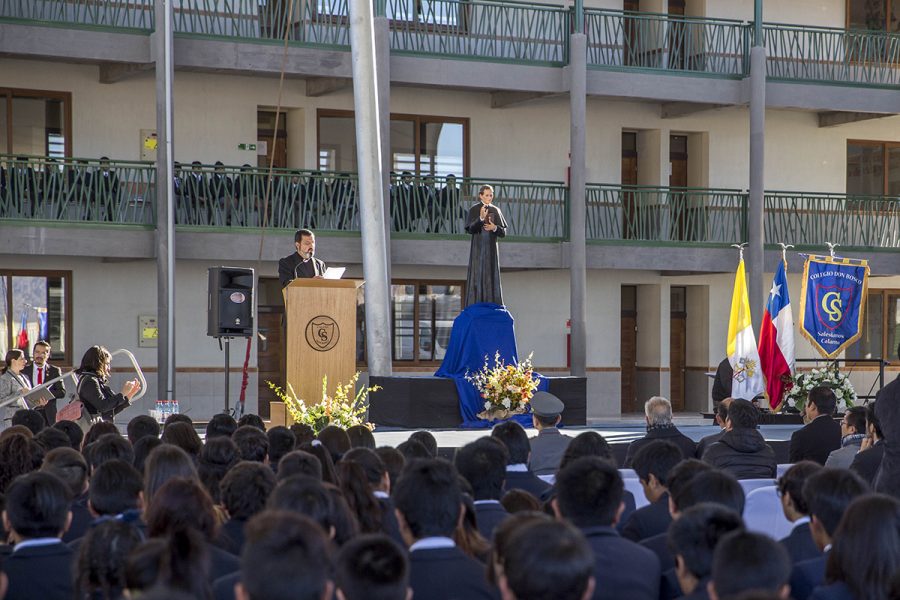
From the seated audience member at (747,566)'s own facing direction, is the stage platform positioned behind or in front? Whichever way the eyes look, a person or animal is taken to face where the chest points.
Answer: in front

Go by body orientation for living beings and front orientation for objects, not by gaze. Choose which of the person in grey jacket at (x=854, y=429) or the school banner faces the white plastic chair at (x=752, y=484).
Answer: the school banner

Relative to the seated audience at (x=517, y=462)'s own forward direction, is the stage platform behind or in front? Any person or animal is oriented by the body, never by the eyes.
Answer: in front

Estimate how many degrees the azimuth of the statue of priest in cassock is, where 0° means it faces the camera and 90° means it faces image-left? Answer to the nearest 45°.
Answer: approximately 0°

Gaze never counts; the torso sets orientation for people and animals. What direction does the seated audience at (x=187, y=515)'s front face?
away from the camera

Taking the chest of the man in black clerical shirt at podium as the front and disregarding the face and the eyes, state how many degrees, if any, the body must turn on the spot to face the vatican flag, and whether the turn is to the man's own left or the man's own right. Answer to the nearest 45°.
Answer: approximately 90° to the man's own left

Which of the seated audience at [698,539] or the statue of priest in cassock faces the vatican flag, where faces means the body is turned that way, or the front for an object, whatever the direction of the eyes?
the seated audience

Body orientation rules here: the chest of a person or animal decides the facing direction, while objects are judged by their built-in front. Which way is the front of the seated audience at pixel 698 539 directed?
away from the camera

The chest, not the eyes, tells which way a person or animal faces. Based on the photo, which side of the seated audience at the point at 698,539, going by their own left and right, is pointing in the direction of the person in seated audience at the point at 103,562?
left

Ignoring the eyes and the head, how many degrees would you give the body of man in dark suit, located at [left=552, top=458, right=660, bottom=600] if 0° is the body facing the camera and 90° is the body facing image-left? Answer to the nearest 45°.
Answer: approximately 180°

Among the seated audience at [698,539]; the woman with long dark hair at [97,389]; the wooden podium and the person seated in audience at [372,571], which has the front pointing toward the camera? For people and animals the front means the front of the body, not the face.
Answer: the wooden podium

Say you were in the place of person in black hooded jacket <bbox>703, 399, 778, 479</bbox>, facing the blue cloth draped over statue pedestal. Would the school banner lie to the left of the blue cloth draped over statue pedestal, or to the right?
right

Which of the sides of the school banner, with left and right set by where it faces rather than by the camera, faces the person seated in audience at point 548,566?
front

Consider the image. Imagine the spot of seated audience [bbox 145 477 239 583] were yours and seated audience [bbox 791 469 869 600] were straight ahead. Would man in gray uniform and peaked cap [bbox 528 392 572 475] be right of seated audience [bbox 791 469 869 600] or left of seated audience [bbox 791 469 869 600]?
left

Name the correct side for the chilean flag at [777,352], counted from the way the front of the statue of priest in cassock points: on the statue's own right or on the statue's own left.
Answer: on the statue's own left

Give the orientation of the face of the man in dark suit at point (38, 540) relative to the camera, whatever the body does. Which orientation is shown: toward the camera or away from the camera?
away from the camera
